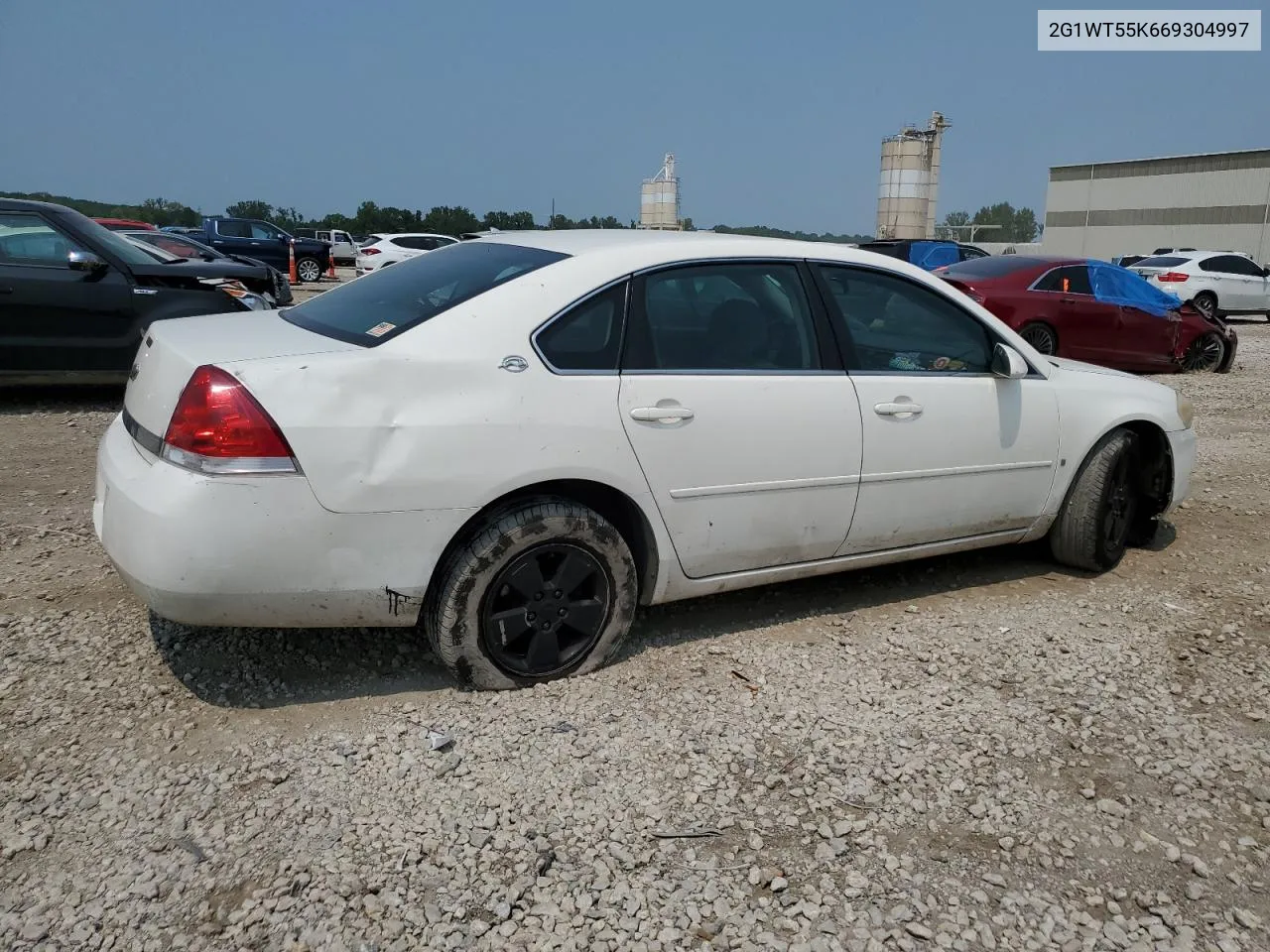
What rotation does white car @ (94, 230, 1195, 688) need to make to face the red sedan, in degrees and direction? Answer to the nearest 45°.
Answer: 0° — it already faces it

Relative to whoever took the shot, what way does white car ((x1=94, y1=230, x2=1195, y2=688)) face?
facing away from the viewer and to the right of the viewer

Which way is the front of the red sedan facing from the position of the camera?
facing to the right of the viewer

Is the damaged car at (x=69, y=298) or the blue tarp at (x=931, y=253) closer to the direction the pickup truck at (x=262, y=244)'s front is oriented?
the blue tarp

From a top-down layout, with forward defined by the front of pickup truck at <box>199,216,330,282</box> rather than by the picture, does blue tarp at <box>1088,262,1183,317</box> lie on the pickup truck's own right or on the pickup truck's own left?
on the pickup truck's own right

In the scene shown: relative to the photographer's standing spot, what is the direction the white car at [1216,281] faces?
facing away from the viewer and to the right of the viewer

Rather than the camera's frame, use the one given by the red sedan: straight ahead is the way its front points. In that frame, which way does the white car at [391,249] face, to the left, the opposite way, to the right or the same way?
to the left

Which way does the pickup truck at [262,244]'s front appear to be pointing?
to the viewer's right

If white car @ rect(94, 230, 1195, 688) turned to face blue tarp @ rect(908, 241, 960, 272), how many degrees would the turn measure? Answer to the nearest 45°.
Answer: approximately 45° to its left

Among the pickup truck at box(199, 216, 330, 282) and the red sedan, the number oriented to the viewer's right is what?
2

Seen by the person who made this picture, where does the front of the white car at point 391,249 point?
facing away from the viewer and to the right of the viewer
